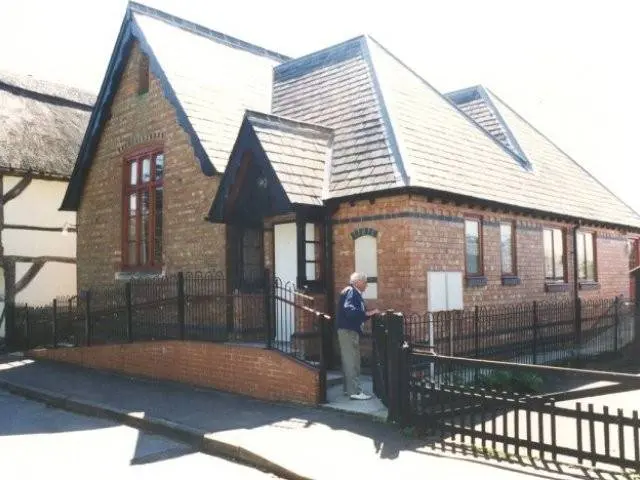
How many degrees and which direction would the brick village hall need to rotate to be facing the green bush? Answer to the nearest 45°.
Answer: approximately 90° to its left

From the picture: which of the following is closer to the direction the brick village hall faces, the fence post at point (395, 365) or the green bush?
the fence post

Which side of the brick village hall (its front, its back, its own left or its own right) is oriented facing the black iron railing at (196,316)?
front

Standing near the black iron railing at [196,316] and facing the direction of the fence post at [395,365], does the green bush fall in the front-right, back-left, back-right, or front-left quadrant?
front-left

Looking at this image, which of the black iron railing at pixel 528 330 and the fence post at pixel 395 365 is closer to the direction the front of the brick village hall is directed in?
the fence post

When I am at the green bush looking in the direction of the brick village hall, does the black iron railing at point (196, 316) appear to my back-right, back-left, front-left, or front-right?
front-left

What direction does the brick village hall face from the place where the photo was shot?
facing the viewer and to the left of the viewer

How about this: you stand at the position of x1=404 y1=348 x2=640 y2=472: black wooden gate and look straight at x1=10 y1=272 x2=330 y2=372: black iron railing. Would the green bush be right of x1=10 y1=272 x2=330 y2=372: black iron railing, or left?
right

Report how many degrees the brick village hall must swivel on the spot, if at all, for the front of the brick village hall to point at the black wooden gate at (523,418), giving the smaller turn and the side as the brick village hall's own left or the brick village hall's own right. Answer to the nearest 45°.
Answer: approximately 45° to the brick village hall's own left

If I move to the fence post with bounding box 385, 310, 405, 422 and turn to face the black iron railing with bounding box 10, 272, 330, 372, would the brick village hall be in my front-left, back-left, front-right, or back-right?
front-right

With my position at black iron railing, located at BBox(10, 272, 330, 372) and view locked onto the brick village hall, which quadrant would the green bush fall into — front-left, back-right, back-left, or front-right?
front-right
